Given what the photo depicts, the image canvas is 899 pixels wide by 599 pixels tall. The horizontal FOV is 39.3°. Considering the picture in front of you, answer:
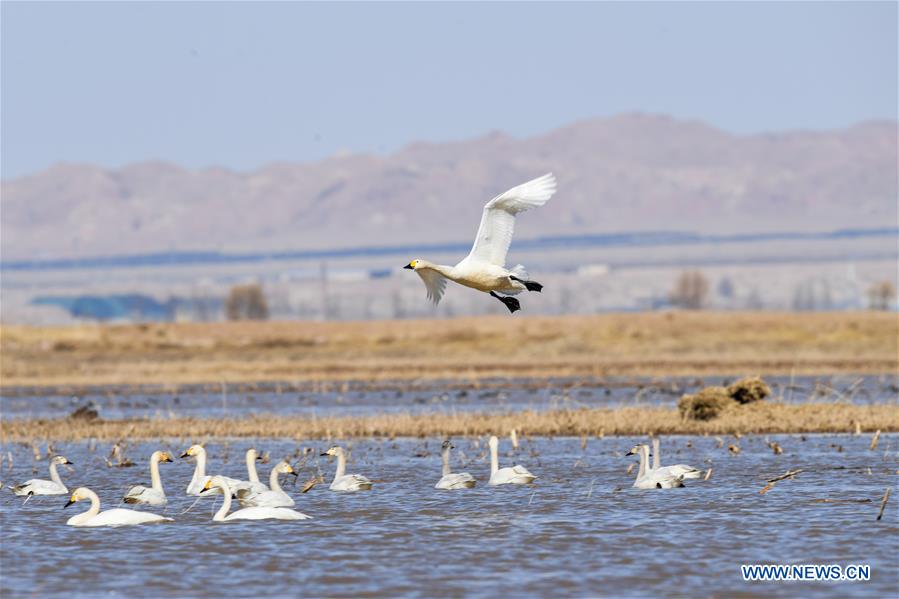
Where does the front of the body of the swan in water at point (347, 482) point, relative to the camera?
to the viewer's left

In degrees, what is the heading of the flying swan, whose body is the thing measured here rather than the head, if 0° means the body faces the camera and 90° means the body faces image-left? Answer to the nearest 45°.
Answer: approximately 90°

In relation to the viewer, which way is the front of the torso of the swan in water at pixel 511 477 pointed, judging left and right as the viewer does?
facing to the left of the viewer

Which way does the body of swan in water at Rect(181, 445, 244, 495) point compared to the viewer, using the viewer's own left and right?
facing to the left of the viewer

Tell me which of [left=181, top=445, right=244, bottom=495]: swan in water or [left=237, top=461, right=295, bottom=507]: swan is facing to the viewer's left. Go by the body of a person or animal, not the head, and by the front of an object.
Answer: the swan in water

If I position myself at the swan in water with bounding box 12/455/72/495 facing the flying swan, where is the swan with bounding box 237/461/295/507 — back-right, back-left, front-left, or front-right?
front-right

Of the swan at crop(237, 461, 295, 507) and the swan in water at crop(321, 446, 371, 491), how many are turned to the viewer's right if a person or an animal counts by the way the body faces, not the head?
1

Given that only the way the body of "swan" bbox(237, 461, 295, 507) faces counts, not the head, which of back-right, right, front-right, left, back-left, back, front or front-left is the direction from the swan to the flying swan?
front

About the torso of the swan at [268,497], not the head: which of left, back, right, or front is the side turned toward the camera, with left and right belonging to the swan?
right

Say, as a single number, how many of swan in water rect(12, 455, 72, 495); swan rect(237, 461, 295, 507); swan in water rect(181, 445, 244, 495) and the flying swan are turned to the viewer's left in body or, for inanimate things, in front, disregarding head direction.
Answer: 2

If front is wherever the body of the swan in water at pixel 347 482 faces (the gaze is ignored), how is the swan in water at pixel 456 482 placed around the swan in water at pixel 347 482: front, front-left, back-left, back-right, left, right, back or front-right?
back

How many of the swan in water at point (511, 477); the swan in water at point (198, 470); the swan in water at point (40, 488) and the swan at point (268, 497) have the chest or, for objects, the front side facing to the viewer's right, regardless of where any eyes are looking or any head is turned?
2

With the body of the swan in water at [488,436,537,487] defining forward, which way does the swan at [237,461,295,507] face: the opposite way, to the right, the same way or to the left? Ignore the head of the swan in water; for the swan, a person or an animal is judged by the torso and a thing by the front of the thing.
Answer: the opposite way

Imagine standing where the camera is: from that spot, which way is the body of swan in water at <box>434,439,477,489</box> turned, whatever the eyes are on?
to the viewer's left

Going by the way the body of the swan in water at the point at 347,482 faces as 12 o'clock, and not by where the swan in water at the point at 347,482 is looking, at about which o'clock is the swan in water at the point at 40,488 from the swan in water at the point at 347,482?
the swan in water at the point at 40,488 is roughly at 12 o'clock from the swan in water at the point at 347,482.

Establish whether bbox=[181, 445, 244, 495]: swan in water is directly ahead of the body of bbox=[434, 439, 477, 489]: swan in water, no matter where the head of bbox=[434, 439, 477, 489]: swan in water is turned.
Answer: yes

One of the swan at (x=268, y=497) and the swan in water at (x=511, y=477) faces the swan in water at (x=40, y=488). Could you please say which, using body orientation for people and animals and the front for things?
the swan in water at (x=511, y=477)

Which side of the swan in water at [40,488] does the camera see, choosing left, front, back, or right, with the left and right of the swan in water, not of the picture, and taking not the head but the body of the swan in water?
right

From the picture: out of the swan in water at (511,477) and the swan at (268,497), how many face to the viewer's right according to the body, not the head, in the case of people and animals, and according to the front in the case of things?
1
